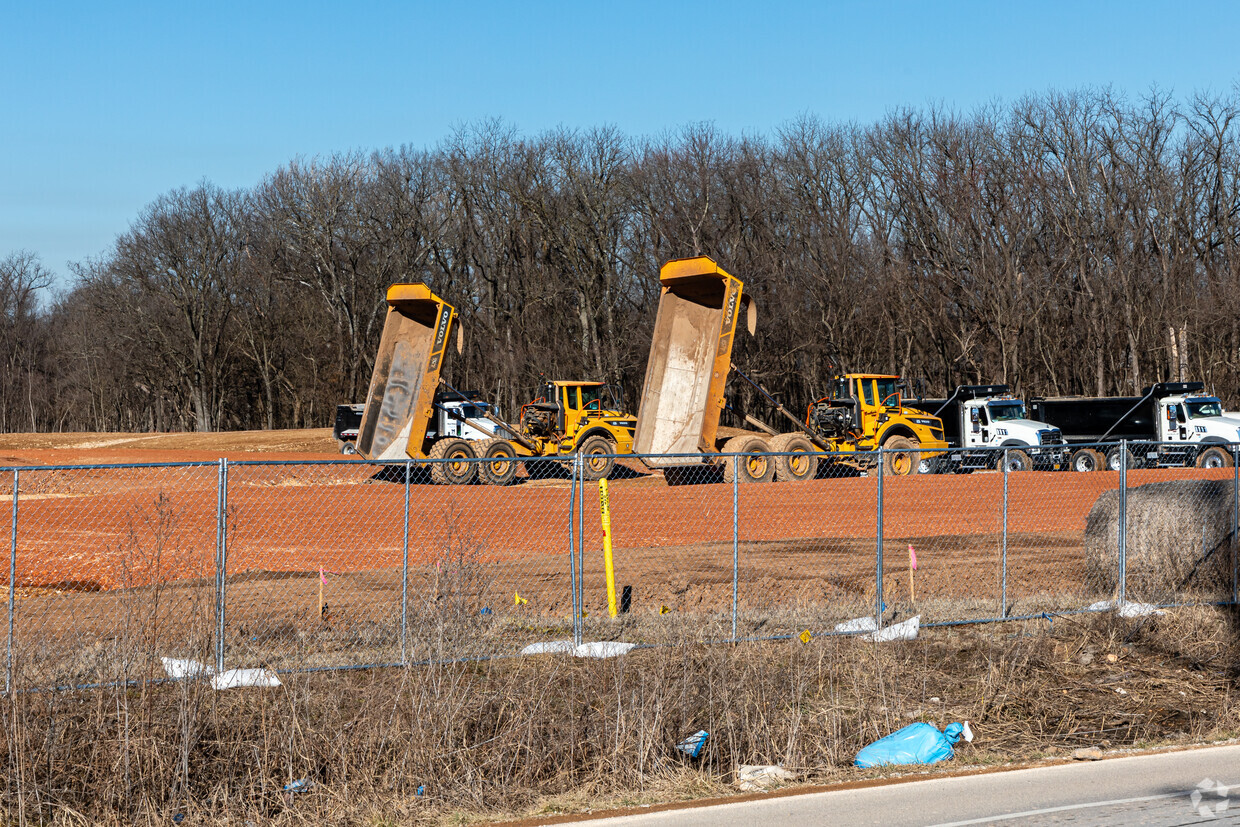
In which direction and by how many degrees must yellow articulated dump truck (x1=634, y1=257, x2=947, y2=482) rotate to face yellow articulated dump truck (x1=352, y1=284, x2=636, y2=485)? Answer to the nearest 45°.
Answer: approximately 135° to its left

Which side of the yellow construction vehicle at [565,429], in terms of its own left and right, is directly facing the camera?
right

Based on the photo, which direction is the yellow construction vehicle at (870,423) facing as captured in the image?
to the viewer's right

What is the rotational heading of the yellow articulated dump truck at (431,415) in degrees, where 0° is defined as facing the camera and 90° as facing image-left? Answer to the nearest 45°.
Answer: approximately 225°

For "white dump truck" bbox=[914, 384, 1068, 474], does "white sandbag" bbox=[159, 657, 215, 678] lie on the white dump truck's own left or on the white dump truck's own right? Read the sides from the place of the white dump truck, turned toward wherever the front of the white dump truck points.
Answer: on the white dump truck's own right

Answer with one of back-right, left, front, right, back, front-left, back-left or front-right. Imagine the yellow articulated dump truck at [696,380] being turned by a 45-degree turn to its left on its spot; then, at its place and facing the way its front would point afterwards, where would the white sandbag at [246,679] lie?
back

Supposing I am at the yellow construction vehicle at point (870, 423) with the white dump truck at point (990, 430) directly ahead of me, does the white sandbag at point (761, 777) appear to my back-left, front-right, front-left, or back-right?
back-right

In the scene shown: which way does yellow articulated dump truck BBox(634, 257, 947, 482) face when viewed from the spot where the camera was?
facing away from the viewer and to the right of the viewer

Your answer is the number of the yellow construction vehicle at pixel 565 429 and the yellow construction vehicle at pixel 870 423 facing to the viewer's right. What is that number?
2

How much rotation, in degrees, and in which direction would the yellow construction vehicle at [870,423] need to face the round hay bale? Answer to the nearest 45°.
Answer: approximately 90° to its right

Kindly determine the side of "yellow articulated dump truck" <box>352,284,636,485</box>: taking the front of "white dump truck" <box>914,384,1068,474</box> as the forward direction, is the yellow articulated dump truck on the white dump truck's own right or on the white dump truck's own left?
on the white dump truck's own right
